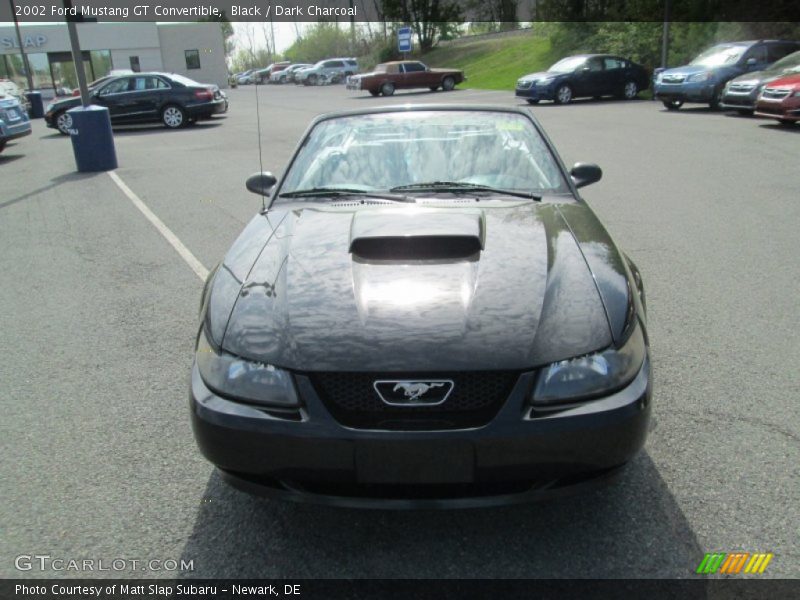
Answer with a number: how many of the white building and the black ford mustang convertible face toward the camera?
2

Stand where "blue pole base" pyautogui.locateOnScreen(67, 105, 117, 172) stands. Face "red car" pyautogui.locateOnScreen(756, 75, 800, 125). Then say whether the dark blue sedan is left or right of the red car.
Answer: left

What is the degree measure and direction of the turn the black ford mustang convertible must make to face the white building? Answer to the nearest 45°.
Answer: approximately 135° to its right

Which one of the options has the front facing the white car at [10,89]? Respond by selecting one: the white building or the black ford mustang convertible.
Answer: the white building

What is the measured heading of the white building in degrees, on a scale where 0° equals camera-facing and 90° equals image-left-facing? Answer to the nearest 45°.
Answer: approximately 0°

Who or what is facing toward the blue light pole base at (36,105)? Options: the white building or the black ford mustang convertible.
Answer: the white building

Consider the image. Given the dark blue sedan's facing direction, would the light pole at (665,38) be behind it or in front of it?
behind

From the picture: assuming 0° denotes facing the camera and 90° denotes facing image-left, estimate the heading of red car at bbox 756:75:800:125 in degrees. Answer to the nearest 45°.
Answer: approximately 45°

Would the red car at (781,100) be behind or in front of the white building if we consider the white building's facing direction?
in front

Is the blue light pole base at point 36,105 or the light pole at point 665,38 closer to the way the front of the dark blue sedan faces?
the blue light pole base

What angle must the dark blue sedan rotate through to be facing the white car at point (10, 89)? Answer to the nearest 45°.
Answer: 0° — it already faces it
